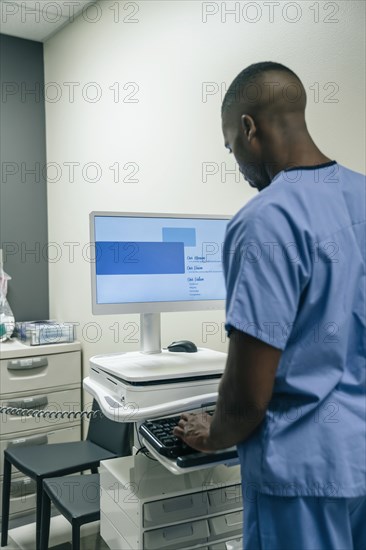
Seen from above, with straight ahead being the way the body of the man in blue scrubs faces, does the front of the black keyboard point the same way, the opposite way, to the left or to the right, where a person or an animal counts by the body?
the opposite way

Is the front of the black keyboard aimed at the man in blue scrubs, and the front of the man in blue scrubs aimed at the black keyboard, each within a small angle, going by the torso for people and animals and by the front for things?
yes

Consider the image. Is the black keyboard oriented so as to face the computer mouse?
no

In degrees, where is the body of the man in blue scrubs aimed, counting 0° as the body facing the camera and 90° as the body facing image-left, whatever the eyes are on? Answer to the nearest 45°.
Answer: approximately 135°

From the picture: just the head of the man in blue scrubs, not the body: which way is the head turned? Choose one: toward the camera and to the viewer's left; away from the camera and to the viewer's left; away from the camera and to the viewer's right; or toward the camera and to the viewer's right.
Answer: away from the camera and to the viewer's left

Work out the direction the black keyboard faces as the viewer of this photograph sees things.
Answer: facing the viewer and to the right of the viewer

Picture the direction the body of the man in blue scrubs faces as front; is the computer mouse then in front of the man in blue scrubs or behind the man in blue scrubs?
in front
